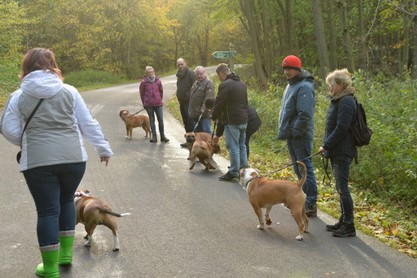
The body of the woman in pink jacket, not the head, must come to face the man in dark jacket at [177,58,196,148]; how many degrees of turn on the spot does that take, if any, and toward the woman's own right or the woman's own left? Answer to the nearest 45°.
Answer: approximately 45° to the woman's own left

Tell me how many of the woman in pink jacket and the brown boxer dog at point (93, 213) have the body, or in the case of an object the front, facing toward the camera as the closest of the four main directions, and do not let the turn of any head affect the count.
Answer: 1

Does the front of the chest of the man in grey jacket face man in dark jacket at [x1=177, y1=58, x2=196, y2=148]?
no

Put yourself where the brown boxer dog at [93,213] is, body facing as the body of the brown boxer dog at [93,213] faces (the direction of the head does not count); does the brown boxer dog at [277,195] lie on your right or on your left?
on your right

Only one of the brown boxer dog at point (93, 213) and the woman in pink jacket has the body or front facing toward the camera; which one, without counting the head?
the woman in pink jacket

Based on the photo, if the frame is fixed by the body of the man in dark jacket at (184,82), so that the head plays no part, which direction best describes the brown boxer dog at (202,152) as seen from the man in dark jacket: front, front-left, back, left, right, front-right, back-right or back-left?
front-left

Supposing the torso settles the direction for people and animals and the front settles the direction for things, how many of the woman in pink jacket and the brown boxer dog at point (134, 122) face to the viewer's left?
1

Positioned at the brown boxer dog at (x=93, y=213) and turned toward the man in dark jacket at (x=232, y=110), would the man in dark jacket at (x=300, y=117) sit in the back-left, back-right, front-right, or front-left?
front-right

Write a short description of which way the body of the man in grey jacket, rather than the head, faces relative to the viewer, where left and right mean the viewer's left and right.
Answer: facing the viewer and to the left of the viewer

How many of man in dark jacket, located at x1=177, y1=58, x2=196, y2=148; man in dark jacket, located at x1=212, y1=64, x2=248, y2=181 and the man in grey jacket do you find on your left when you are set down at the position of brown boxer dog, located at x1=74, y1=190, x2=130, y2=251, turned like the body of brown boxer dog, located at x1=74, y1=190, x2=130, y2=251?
0

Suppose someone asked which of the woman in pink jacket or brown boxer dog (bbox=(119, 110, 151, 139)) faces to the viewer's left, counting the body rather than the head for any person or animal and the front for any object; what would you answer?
the brown boxer dog

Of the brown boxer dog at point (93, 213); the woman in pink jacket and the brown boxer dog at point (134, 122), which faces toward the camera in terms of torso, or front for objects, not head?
the woman in pink jacket

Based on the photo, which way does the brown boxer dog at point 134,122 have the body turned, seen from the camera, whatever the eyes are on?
to the viewer's left

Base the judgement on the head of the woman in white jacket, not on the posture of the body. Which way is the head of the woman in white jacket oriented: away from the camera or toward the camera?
away from the camera

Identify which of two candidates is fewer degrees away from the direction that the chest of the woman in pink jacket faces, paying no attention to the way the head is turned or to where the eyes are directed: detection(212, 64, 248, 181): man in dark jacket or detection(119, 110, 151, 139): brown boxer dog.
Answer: the man in dark jacket

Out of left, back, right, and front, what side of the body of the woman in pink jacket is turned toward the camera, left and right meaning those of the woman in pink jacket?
front

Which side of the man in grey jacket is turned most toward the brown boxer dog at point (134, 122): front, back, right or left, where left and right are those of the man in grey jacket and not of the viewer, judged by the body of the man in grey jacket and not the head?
right

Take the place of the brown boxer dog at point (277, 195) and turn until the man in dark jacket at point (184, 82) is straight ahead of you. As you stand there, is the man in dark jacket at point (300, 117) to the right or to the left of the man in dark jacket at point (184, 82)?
right

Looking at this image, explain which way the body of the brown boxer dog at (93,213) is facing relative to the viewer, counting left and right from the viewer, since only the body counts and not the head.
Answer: facing away from the viewer and to the left of the viewer
